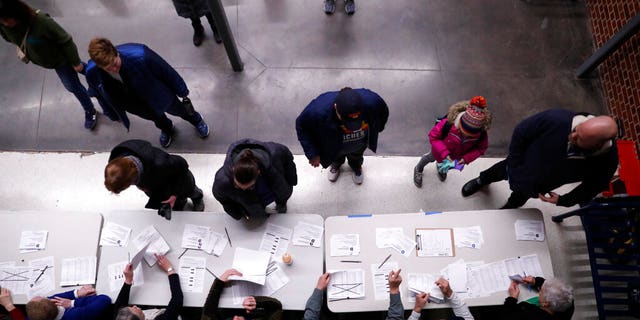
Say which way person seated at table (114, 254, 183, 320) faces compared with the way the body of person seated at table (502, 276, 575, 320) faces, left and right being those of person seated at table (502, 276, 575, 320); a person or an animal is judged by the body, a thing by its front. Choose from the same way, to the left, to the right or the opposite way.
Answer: the same way

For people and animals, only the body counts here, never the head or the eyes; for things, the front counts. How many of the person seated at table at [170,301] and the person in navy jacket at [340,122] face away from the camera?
1

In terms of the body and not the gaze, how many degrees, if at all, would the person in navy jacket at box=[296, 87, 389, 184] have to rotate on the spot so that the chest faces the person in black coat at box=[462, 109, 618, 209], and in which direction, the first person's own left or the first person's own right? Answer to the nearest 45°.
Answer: approximately 90° to the first person's own left

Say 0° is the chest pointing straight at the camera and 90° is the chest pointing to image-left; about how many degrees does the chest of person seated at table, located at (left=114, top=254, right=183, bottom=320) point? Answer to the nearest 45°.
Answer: approximately 180°

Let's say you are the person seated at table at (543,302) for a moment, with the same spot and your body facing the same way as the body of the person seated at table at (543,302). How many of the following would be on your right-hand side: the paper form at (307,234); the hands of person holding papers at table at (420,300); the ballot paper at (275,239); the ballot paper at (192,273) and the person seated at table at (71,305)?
0

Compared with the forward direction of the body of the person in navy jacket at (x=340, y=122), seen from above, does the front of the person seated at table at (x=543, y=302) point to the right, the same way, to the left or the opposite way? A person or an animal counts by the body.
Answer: the opposite way

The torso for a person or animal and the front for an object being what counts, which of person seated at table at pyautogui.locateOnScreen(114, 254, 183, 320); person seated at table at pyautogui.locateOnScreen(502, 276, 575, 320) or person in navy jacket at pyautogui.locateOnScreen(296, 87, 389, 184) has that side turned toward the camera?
the person in navy jacket

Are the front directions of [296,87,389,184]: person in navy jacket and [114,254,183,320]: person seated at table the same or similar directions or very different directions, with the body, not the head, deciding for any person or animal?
very different directions

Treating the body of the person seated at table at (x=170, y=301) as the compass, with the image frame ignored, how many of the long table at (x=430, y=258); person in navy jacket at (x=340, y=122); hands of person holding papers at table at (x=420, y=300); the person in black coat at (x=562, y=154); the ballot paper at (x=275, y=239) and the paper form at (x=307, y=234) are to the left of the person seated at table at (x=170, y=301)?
0

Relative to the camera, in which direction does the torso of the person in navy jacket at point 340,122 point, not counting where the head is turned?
toward the camera

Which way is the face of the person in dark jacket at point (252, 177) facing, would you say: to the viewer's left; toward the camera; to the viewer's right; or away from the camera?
toward the camera

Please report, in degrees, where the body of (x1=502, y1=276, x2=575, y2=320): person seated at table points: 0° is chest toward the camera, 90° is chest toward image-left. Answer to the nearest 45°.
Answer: approximately 135°

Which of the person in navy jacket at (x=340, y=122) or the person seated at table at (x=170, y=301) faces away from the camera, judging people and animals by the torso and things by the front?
the person seated at table

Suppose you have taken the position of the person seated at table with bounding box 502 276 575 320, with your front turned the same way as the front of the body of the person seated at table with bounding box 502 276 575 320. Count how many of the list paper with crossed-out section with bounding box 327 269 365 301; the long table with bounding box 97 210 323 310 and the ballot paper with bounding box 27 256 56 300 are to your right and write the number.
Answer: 0
